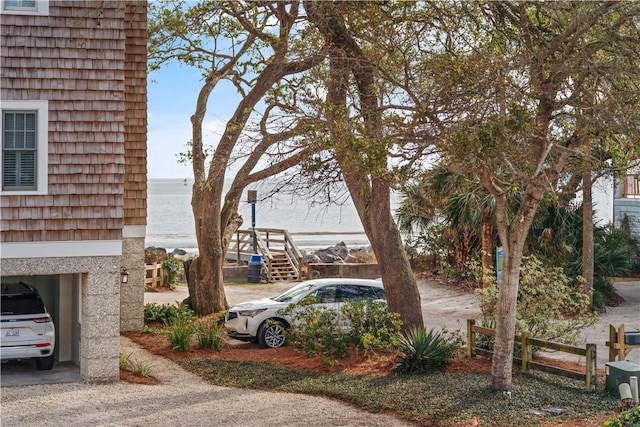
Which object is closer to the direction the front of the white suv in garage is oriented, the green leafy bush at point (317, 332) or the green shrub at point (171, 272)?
the green shrub

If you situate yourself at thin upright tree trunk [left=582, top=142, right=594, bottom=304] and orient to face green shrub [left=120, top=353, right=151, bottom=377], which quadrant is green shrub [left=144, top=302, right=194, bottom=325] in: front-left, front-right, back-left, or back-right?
front-right

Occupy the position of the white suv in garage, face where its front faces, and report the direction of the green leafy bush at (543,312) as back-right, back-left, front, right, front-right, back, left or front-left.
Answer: right

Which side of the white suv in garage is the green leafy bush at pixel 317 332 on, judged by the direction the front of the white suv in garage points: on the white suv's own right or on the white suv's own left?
on the white suv's own right

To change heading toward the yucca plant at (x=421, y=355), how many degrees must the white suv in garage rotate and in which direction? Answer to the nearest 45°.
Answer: approximately 90° to its right

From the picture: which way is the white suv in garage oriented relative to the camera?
away from the camera

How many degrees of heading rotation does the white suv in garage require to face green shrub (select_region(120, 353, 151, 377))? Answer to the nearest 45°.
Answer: approximately 90° to its right

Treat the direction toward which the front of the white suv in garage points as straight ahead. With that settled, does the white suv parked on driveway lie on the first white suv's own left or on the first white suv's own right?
on the first white suv's own right

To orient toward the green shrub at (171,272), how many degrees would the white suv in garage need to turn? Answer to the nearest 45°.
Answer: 0° — it already faces it

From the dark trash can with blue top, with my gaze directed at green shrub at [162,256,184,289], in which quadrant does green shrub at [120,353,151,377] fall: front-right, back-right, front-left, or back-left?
front-left

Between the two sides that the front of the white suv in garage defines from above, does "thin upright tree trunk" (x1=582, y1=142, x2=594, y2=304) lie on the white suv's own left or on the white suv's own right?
on the white suv's own right

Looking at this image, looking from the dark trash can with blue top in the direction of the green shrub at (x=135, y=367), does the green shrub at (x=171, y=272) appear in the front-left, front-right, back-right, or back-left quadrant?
front-right
